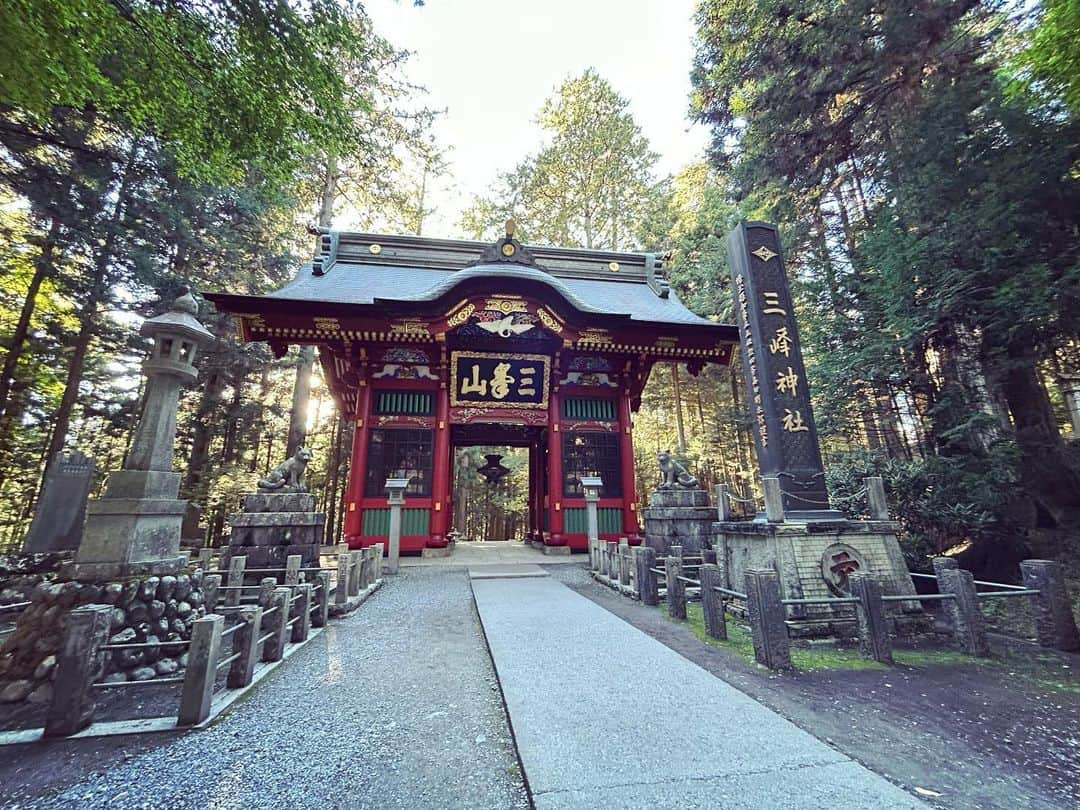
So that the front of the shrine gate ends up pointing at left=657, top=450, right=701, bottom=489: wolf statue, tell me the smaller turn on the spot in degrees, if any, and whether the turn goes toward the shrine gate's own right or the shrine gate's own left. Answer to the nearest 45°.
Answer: approximately 45° to the shrine gate's own left

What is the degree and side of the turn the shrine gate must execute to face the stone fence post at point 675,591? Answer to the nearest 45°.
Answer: approximately 45° to its left

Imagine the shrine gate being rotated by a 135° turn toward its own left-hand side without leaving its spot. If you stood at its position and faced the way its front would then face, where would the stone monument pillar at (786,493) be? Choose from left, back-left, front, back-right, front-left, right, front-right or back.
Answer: right

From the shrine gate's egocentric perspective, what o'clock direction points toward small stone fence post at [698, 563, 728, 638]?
The small stone fence post is roughly at 11 o'clock from the shrine gate.

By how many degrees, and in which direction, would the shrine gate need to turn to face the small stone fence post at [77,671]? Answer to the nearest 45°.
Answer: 0° — it already faces it

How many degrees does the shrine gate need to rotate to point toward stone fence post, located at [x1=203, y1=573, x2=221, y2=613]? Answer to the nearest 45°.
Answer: approximately 45° to its right

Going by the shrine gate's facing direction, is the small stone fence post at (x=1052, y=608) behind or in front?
in front

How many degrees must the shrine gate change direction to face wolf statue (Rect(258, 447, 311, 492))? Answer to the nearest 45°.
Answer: approximately 45° to its right

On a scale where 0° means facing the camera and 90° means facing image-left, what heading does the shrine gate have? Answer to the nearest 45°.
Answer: approximately 0°

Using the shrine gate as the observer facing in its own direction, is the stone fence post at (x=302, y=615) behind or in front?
in front

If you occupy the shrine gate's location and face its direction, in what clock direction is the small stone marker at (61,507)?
The small stone marker is roughly at 2 o'clock from the shrine gate.
